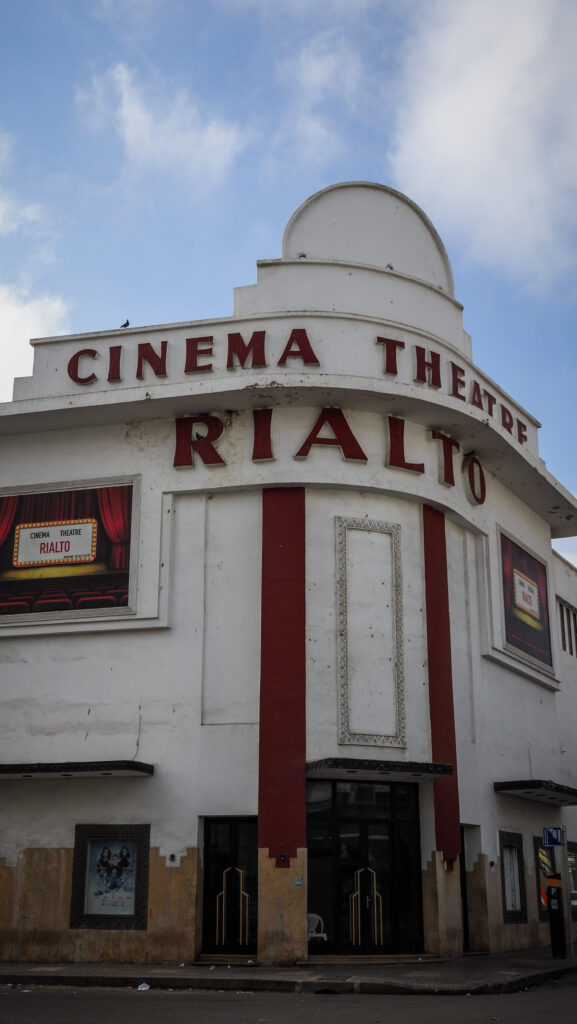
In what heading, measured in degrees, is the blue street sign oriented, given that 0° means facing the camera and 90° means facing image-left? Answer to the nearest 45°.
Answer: approximately 0°
